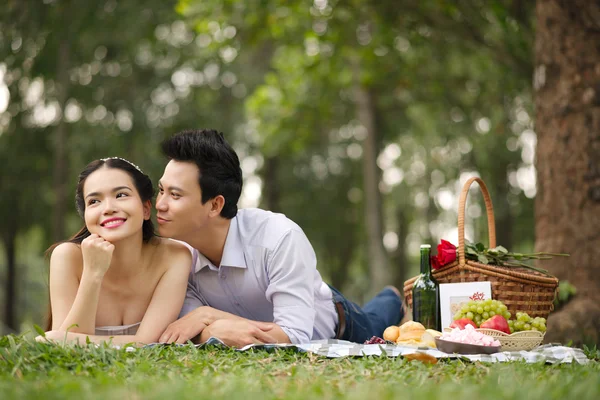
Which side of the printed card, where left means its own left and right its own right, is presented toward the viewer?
front

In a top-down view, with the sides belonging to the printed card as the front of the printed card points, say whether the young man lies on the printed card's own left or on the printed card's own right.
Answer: on the printed card's own right

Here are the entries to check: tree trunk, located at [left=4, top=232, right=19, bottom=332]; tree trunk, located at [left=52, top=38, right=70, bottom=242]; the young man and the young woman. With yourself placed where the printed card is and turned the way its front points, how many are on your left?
0

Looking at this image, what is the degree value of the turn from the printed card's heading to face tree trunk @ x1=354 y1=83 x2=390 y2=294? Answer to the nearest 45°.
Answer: approximately 180°

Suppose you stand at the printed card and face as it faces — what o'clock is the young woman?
The young woman is roughly at 2 o'clock from the printed card.

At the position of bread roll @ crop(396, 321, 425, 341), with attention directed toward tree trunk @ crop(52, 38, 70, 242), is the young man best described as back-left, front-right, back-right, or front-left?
front-left
